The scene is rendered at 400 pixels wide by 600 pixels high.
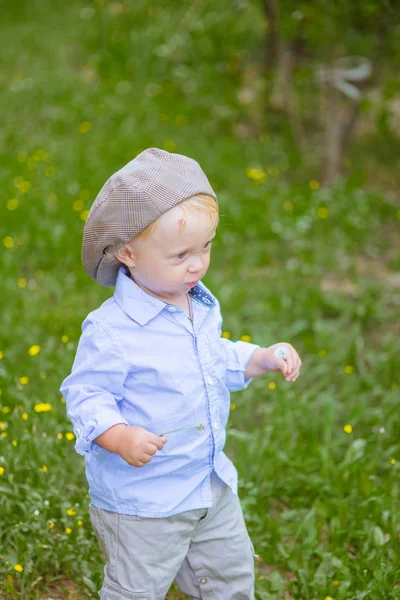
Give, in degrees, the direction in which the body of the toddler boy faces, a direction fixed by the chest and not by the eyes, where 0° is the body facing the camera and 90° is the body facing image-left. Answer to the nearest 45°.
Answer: approximately 315°

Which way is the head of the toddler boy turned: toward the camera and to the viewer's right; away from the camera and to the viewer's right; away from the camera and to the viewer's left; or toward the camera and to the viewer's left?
toward the camera and to the viewer's right

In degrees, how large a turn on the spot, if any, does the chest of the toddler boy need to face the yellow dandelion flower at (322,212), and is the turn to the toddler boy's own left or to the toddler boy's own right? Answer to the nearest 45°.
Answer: approximately 135° to the toddler boy's own left

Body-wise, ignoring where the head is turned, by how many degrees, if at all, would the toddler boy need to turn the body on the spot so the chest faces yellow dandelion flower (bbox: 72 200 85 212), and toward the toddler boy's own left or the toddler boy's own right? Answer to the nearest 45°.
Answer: approximately 135° to the toddler boy's own left

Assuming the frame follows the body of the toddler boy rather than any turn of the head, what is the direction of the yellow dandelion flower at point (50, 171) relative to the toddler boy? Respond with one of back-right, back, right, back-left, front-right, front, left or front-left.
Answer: back-left

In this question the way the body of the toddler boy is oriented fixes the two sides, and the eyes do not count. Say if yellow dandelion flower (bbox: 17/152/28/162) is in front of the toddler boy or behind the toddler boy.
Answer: behind

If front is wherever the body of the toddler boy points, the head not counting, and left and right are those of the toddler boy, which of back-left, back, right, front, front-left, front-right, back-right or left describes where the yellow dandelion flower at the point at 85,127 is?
back-left

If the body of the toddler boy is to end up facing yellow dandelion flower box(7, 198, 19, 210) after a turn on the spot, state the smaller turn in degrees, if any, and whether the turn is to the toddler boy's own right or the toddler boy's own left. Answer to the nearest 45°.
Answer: approximately 135° to the toddler boy's own left
